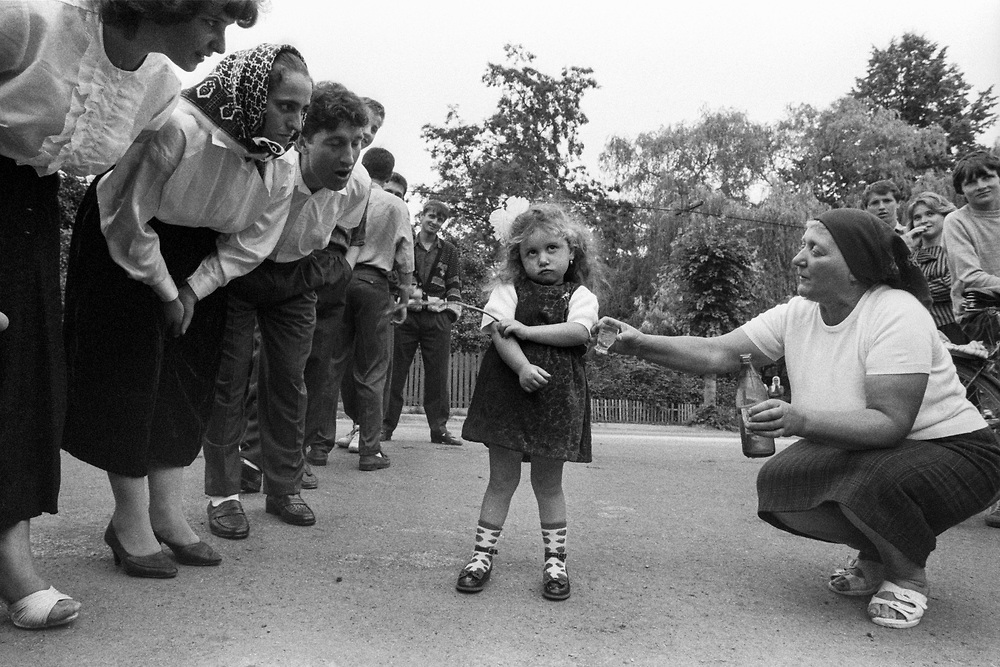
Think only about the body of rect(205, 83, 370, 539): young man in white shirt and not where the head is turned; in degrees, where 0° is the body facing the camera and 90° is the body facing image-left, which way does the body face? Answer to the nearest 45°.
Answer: approximately 315°

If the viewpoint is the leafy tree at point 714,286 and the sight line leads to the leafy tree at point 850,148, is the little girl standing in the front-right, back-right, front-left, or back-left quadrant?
back-right

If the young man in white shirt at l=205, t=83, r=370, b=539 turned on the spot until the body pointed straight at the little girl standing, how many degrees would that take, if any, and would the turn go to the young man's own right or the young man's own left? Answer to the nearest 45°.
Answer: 0° — they already face them

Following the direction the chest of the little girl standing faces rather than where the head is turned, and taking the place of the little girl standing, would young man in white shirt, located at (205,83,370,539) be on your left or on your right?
on your right

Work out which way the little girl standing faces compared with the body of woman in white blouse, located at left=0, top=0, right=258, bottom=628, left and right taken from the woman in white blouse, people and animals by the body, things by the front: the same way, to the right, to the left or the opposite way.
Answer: to the right

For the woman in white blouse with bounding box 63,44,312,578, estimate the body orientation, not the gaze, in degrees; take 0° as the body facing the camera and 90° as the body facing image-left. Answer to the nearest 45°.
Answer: approximately 315°

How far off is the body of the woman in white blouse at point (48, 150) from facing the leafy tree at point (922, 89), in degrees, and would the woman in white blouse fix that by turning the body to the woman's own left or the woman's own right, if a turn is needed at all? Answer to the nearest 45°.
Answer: approximately 90° to the woman's own left

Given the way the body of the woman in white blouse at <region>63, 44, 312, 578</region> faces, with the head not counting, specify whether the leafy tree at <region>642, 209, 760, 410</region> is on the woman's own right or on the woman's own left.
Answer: on the woman's own left

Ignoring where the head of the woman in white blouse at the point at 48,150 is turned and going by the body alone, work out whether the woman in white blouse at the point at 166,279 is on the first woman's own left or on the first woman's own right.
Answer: on the first woman's own left

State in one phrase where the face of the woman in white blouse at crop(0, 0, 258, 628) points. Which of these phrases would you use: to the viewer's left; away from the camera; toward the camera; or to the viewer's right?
to the viewer's right
